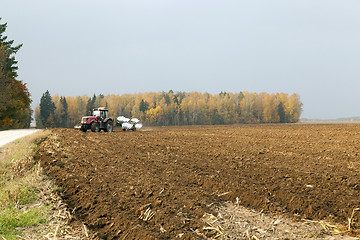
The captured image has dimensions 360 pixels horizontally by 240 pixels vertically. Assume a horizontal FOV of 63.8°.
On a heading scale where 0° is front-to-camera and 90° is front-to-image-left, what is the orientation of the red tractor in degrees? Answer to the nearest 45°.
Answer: approximately 45°
